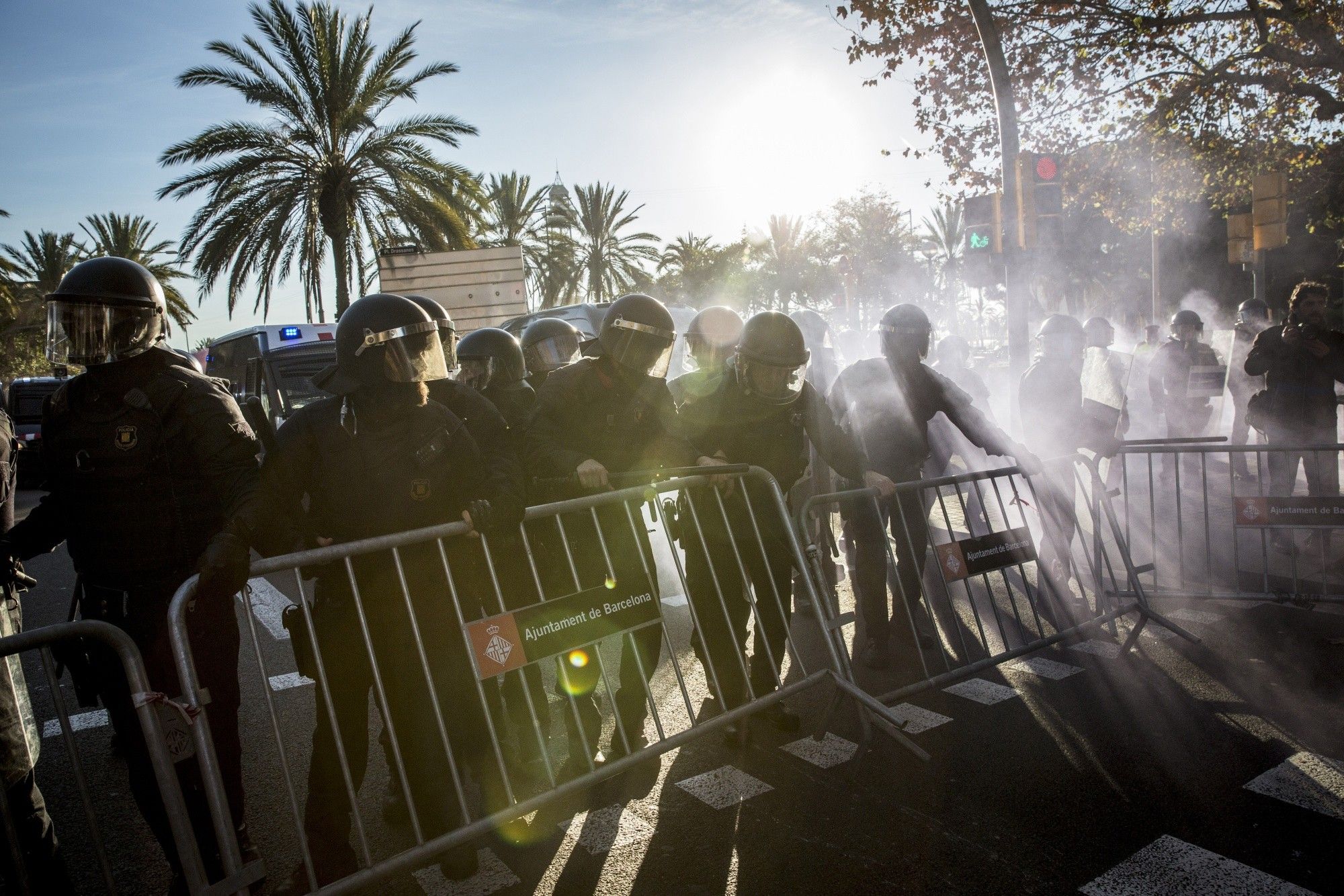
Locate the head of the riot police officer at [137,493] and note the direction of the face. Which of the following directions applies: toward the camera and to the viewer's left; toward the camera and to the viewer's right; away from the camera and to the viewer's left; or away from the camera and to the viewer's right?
toward the camera and to the viewer's left

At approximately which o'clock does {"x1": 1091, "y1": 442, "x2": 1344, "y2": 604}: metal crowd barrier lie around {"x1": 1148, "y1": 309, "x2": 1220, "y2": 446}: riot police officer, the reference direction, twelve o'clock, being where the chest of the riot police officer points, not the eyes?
The metal crowd barrier is roughly at 12 o'clock from the riot police officer.

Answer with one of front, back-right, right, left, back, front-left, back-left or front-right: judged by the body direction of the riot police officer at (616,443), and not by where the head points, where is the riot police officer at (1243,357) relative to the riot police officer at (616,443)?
left

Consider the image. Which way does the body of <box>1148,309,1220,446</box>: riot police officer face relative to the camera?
toward the camera

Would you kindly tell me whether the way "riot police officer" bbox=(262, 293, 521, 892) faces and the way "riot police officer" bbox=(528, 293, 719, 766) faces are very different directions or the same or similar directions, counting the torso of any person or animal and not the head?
same or similar directions

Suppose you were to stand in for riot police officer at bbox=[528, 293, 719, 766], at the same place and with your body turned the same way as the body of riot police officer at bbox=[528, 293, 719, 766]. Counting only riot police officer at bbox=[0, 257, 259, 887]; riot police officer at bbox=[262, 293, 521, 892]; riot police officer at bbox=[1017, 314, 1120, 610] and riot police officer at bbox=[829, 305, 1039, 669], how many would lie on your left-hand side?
2

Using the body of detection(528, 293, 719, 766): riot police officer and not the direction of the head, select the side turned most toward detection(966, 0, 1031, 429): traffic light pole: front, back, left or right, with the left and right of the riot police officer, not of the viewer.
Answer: left

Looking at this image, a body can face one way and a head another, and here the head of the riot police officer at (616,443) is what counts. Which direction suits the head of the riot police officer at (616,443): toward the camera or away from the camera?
toward the camera

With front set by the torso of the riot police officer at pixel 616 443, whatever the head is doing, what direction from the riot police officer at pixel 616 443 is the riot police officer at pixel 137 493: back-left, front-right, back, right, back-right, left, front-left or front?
right

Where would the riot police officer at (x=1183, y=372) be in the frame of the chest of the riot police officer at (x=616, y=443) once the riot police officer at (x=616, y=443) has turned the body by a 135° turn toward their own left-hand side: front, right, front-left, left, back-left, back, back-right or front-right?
front-right

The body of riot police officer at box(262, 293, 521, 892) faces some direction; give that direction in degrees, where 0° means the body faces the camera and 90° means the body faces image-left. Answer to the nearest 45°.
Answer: approximately 315°

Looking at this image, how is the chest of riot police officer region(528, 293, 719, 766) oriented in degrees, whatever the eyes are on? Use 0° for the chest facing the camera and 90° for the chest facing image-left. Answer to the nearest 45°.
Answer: approximately 315°

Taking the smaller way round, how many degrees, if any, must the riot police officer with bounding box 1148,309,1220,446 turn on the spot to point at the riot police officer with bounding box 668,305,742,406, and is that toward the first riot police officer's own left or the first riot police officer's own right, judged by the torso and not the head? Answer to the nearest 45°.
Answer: approximately 45° to the first riot police officer's own right
